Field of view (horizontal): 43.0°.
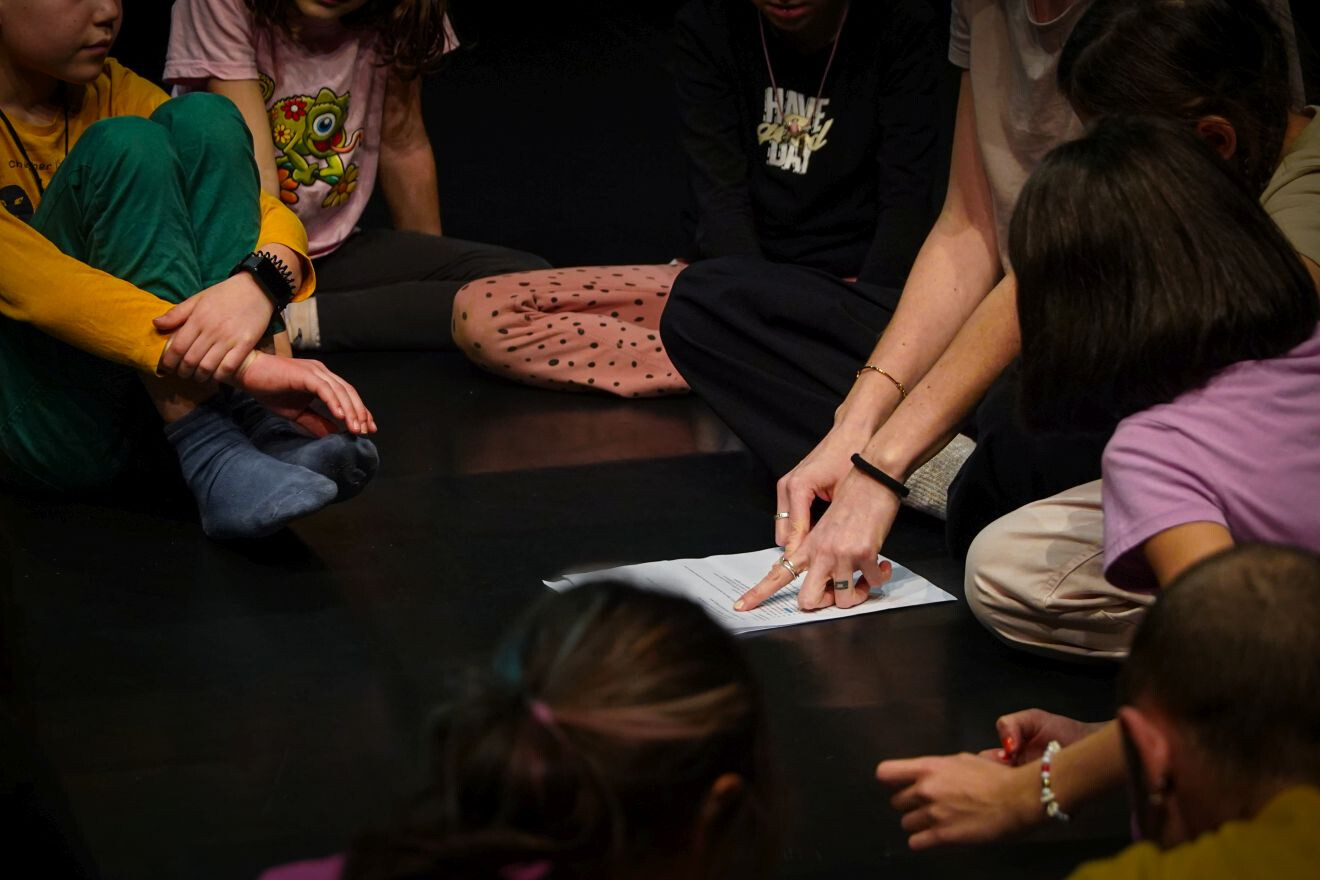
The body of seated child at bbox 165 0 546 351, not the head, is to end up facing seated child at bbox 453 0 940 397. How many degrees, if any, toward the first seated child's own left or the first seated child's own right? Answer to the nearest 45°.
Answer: approximately 45° to the first seated child's own left

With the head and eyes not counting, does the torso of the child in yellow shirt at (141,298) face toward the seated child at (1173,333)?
yes

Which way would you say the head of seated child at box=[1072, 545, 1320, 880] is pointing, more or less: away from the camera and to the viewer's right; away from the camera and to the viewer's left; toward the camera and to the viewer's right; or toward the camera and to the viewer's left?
away from the camera and to the viewer's left

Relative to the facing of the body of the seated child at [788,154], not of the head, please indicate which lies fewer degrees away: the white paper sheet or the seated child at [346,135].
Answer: the white paper sheet

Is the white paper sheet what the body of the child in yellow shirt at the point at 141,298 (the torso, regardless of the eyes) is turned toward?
yes

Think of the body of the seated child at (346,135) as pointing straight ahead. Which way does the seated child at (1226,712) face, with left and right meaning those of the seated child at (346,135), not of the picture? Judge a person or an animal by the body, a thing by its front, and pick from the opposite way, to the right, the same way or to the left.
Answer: the opposite way

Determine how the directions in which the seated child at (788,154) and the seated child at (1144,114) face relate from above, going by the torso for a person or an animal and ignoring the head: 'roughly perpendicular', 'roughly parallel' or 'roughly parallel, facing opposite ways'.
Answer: roughly perpendicular

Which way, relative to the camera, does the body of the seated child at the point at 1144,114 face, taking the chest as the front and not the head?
to the viewer's left

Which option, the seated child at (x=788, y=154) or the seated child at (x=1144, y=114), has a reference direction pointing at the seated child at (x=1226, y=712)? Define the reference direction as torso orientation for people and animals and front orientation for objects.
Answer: the seated child at (x=788, y=154)

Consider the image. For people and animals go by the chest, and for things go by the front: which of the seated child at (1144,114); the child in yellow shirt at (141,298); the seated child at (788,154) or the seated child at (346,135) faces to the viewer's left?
the seated child at (1144,114)

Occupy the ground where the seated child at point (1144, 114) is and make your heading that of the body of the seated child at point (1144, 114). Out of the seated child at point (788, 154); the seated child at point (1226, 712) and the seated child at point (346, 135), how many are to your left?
1
